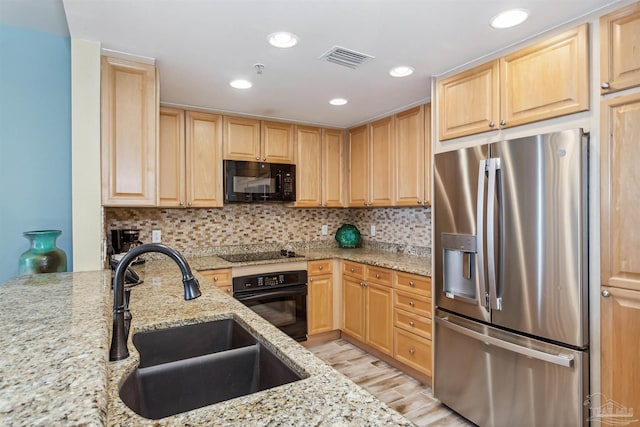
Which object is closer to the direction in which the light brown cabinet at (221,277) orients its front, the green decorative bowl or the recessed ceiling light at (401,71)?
the recessed ceiling light

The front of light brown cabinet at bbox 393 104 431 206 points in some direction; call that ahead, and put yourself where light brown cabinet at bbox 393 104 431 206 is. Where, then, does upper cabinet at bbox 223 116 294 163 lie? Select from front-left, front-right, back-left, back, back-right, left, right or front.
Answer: front-right

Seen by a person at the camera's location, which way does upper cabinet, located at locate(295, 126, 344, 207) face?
facing the viewer and to the right of the viewer

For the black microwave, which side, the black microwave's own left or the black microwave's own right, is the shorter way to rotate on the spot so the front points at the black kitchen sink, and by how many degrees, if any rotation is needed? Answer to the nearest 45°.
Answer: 0° — it already faces it

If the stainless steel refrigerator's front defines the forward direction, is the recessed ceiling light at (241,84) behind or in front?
in front

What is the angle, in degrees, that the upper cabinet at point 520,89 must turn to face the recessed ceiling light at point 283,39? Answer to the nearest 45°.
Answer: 0° — it already faces it

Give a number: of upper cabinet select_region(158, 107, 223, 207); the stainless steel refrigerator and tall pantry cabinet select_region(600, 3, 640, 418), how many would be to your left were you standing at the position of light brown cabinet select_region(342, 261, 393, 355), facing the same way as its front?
2

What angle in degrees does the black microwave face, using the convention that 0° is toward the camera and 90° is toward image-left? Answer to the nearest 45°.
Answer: approximately 0°

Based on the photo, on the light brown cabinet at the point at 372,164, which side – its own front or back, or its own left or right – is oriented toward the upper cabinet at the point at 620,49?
left

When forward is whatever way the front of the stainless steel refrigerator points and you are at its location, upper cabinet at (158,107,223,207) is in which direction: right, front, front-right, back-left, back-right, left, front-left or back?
front-right
